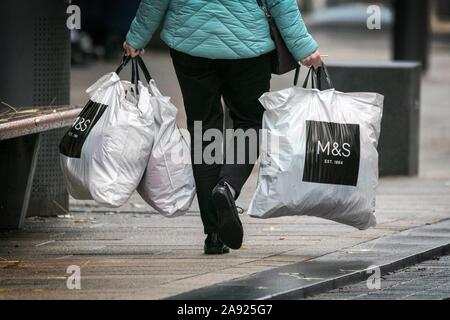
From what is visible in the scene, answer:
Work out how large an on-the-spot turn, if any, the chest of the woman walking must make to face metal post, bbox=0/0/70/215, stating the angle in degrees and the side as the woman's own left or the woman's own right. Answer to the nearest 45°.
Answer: approximately 45° to the woman's own left

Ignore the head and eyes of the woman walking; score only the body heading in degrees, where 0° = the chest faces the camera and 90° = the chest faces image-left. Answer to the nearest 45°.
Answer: approximately 180°

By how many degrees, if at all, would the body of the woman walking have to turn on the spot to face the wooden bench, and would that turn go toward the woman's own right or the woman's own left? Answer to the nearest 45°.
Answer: approximately 45° to the woman's own left
